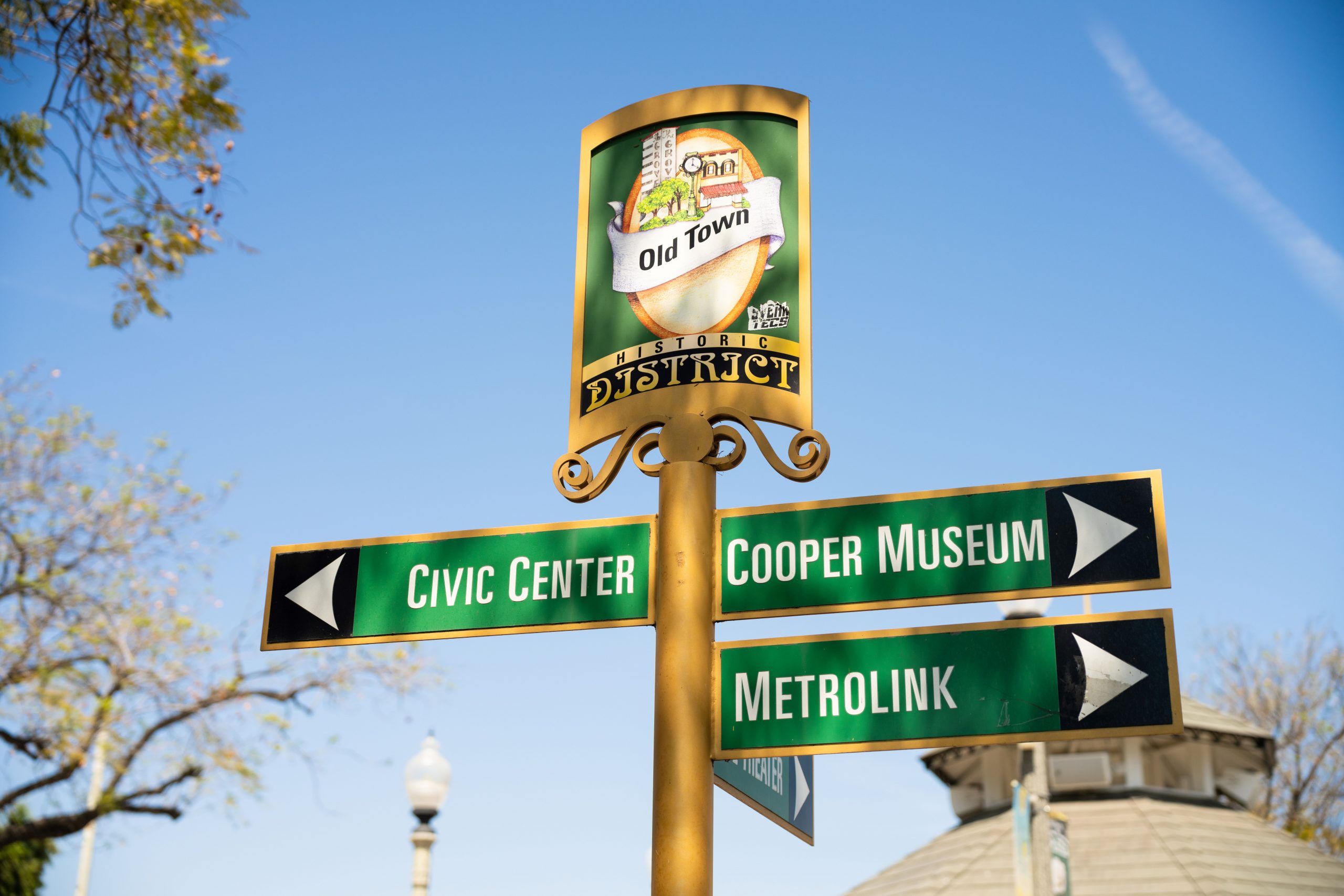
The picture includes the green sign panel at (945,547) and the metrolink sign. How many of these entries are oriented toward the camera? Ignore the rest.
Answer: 2

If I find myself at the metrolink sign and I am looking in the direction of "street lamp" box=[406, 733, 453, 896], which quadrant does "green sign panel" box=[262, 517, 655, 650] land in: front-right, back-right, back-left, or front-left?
front-left

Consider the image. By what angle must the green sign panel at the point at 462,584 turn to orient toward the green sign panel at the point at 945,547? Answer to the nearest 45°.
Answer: approximately 45° to its left

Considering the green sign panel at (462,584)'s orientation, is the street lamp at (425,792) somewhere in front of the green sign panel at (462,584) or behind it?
behind

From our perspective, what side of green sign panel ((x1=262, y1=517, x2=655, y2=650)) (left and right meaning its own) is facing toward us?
front

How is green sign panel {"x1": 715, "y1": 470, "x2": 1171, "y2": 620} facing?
toward the camera

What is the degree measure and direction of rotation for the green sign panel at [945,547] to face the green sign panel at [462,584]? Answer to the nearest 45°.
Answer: approximately 90° to its right

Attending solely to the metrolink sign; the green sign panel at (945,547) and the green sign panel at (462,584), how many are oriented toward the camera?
3

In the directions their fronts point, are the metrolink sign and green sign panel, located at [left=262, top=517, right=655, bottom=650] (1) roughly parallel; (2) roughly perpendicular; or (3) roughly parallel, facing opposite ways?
roughly parallel

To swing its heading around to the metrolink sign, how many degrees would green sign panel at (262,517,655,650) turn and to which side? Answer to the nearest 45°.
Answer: approximately 45° to its left
